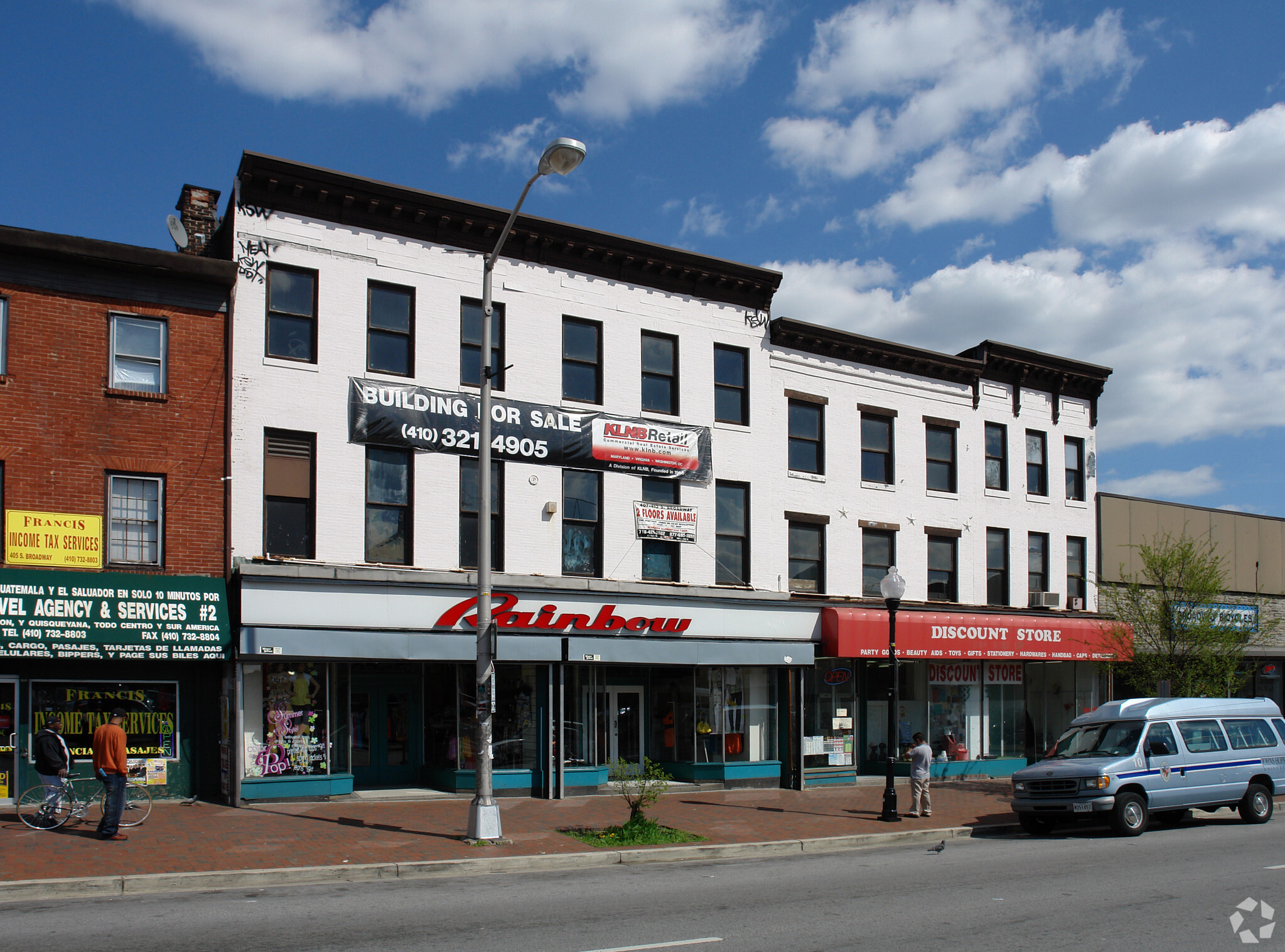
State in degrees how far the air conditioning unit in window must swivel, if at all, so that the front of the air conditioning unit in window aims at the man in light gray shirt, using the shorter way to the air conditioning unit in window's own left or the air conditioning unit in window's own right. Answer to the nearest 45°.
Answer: approximately 45° to the air conditioning unit in window's own right

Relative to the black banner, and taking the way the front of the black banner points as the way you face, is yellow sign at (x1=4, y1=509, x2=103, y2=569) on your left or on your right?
on your right

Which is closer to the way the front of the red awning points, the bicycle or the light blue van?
the light blue van

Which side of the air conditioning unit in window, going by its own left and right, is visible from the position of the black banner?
right

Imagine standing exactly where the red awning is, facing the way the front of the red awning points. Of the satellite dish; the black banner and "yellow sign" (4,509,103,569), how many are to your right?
3

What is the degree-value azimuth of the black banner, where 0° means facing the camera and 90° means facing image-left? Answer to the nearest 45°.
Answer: approximately 315°

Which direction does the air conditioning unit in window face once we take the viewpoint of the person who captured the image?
facing the viewer and to the right of the viewer

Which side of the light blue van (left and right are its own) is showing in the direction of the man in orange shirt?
front

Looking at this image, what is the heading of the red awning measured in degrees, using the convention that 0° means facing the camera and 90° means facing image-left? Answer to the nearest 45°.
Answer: approximately 315°
